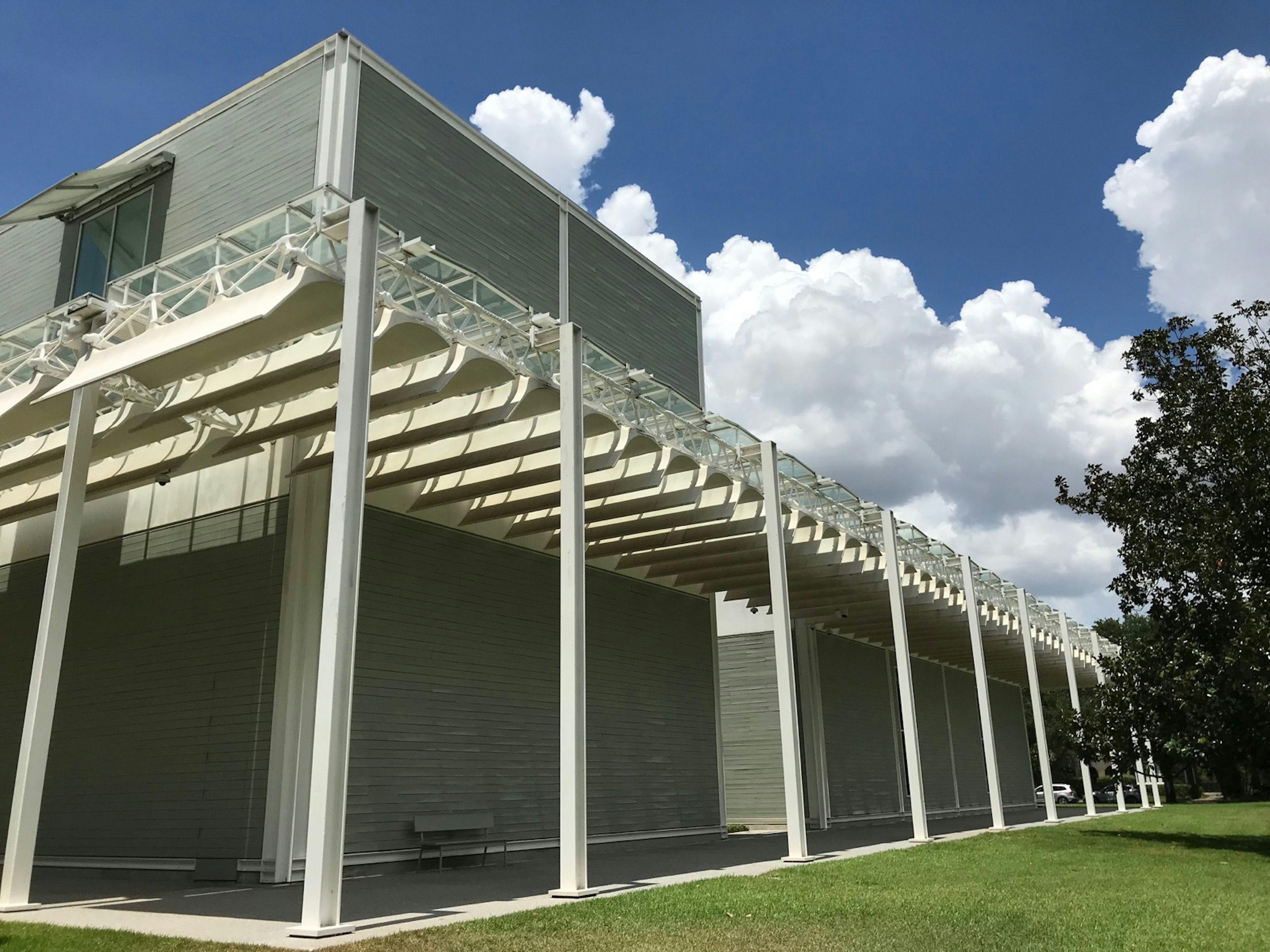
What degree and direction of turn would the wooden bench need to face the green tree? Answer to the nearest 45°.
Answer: approximately 45° to its left

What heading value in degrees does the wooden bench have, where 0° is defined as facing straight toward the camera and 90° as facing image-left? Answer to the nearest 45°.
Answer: approximately 315°

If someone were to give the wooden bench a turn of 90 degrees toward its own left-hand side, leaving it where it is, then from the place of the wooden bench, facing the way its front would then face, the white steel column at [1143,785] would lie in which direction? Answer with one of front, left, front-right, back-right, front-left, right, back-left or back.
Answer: front
